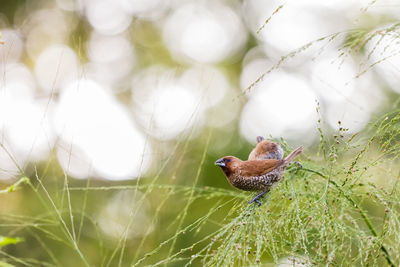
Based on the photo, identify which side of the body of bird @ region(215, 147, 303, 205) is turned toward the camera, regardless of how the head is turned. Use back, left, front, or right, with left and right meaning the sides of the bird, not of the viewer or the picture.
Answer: left

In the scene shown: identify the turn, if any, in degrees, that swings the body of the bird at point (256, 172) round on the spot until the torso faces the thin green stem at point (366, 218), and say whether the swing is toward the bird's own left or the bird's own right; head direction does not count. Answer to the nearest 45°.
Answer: approximately 135° to the bird's own left
